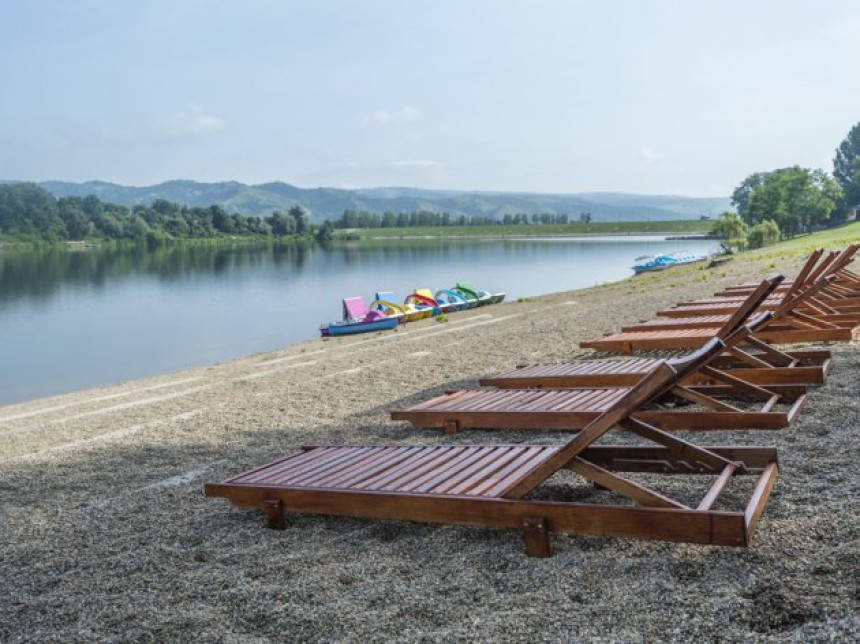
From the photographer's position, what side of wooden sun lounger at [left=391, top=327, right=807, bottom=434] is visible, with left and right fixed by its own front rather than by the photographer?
left

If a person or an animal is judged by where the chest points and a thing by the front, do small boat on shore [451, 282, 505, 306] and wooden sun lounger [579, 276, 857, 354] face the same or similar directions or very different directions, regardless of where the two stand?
very different directions

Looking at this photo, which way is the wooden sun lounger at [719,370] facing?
to the viewer's left

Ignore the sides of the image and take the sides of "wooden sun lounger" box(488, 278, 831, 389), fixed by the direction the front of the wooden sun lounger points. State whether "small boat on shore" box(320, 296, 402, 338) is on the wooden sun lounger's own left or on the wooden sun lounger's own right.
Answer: on the wooden sun lounger's own right

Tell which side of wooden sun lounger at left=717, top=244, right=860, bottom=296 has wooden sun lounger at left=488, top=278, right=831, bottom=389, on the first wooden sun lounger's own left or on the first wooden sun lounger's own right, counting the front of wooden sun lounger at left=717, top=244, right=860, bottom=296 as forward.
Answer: on the first wooden sun lounger's own left

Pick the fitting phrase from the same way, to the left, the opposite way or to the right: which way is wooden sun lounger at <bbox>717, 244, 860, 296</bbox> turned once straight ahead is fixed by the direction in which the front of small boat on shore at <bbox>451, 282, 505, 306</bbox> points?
the opposite way

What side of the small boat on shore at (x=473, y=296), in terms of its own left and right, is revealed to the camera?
right

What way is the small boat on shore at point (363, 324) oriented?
to the viewer's right

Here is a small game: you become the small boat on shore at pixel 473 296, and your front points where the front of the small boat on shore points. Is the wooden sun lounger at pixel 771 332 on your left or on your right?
on your right

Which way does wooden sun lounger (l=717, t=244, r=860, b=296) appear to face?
to the viewer's left
